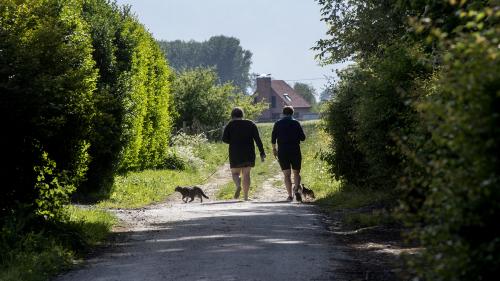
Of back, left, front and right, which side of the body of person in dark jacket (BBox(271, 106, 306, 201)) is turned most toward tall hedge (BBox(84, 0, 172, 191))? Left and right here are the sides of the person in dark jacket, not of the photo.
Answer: left

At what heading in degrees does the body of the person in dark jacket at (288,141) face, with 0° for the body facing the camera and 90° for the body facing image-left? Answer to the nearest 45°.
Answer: approximately 180°

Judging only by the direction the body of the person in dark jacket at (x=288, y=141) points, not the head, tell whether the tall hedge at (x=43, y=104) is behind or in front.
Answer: behind

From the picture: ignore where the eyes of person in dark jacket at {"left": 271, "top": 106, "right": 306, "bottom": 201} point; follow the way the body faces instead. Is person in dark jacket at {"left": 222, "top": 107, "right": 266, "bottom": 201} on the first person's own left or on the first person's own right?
on the first person's own left
